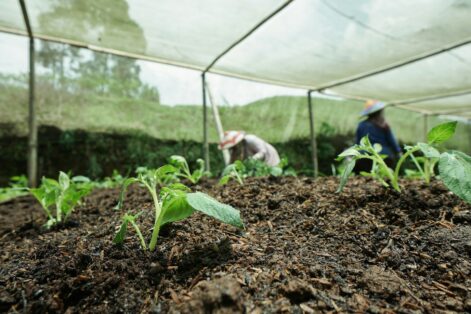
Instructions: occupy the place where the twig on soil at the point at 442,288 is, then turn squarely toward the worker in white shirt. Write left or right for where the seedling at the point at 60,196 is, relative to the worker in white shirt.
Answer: left

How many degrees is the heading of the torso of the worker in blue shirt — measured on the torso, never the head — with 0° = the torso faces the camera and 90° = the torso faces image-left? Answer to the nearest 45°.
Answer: approximately 90°
